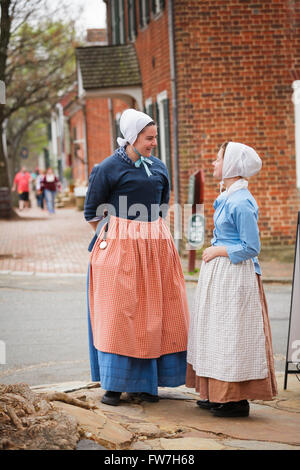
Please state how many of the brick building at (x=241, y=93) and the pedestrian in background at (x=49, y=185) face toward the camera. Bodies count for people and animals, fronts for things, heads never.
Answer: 1

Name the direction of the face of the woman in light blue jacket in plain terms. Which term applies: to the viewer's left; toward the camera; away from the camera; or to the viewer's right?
to the viewer's left

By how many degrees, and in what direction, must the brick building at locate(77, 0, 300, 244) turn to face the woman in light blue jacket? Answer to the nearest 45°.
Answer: approximately 90° to its left

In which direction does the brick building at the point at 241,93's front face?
to the viewer's left

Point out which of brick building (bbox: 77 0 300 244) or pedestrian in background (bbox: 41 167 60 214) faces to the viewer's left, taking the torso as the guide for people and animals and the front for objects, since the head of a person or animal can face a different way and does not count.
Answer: the brick building

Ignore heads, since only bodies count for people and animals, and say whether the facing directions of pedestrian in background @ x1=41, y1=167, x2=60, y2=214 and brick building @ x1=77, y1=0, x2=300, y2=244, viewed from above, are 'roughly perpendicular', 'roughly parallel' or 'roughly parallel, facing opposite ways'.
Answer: roughly perpendicular

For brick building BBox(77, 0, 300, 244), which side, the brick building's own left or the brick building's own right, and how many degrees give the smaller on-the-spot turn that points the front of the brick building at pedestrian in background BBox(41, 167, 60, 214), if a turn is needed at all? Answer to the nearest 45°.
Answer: approximately 45° to the brick building's own right

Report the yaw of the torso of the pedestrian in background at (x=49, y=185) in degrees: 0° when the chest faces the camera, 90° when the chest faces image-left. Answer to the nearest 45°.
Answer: approximately 0°

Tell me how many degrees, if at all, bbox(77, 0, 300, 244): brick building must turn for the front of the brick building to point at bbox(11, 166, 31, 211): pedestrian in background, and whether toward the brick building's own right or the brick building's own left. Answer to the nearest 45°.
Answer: approximately 45° to the brick building's own right
